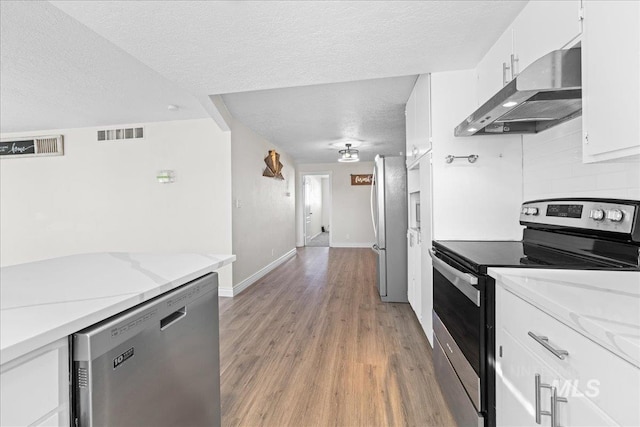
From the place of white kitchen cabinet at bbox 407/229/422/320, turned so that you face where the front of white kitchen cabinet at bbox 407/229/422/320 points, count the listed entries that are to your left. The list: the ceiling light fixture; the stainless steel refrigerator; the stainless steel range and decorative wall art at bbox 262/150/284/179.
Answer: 1

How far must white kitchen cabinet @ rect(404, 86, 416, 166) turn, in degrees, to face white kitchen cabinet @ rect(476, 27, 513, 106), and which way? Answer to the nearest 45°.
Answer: approximately 135° to its left

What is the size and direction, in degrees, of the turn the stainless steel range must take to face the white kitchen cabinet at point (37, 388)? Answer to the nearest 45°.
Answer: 0° — it already faces it

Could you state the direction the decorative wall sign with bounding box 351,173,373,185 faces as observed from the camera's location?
facing the viewer

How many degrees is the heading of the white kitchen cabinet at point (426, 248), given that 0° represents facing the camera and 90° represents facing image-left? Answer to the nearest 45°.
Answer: approximately 90°

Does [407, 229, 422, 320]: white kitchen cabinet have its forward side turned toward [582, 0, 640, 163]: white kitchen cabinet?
no

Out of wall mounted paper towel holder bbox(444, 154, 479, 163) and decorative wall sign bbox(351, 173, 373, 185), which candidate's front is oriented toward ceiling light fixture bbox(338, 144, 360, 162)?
the decorative wall sign

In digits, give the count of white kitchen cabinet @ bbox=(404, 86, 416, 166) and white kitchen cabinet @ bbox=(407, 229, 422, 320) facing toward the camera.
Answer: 0

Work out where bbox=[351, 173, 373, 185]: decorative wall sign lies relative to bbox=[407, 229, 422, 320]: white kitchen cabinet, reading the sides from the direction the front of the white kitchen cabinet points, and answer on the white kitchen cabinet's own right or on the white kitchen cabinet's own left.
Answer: on the white kitchen cabinet's own right

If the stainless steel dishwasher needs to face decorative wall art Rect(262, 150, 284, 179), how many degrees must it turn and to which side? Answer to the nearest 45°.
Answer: approximately 90° to its left

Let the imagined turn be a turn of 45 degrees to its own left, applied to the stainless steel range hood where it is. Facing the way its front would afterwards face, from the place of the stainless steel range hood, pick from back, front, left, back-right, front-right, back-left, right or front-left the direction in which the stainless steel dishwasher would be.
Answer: front-right

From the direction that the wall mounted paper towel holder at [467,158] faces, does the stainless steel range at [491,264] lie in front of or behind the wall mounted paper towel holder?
in front

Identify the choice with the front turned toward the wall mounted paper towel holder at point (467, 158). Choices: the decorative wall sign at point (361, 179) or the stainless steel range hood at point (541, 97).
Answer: the decorative wall sign

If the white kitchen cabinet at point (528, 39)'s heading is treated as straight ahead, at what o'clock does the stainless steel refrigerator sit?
The stainless steel refrigerator is roughly at 3 o'clock from the white kitchen cabinet.

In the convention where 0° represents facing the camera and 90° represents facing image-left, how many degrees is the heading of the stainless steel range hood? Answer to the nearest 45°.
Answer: approximately 45°

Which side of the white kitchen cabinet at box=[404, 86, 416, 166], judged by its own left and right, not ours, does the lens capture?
left

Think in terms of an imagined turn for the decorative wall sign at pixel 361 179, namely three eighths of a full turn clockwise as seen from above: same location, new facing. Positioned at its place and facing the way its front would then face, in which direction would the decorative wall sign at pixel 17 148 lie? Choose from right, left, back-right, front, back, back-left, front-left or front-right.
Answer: left

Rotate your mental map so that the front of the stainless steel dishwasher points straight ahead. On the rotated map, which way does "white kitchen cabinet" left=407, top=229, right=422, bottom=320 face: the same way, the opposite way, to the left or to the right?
the opposite way

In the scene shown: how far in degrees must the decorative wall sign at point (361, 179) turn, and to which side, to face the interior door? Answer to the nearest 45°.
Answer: approximately 135° to its right

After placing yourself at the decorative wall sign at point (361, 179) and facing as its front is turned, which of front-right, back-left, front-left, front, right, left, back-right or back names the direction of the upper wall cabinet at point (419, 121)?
front

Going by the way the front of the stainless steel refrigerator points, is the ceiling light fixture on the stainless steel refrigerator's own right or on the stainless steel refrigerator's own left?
on the stainless steel refrigerator's own right
